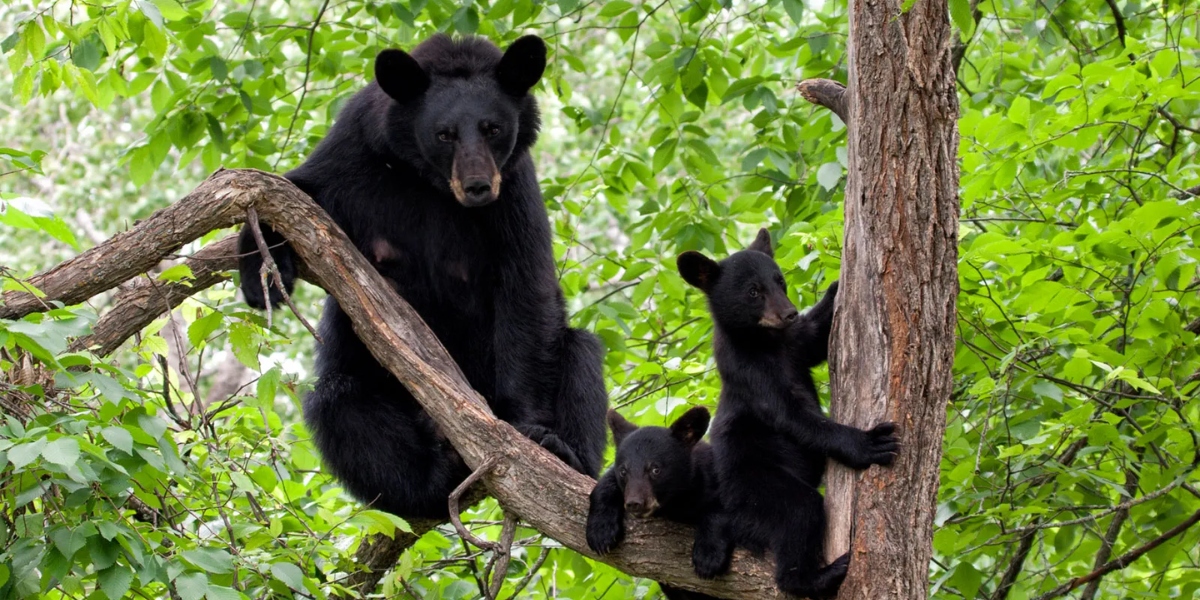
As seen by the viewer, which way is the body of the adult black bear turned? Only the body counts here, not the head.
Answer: toward the camera

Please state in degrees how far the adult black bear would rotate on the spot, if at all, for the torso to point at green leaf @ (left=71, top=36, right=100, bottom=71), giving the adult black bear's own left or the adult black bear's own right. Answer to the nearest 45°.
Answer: approximately 90° to the adult black bear's own right

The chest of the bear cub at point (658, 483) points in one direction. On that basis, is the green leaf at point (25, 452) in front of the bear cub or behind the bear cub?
in front

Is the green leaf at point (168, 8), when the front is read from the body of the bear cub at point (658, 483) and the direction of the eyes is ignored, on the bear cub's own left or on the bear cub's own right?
on the bear cub's own right

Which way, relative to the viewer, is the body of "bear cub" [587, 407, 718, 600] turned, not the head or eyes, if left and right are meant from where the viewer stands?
facing the viewer and to the left of the viewer

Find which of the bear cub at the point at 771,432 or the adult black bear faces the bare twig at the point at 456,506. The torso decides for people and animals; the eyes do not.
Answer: the adult black bear

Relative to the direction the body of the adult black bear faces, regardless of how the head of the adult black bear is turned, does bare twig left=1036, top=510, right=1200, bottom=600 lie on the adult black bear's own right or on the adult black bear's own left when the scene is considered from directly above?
on the adult black bear's own left

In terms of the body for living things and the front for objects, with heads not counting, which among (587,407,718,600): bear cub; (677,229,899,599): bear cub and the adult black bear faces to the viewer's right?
(677,229,899,599): bear cub

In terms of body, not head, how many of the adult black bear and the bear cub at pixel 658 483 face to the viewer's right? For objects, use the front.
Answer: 0

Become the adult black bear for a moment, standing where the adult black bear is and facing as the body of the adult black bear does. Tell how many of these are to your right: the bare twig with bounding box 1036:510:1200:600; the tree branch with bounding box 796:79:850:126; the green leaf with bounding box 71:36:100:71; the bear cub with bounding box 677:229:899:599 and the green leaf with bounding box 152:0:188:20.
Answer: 2

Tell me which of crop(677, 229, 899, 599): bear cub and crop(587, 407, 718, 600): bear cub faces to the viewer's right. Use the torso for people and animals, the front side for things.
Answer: crop(677, 229, 899, 599): bear cub

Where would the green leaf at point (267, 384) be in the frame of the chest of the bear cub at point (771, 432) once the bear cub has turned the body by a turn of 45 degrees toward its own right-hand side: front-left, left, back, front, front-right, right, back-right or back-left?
back-right

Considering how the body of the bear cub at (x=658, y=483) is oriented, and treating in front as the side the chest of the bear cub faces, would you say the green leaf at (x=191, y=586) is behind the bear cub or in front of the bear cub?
in front

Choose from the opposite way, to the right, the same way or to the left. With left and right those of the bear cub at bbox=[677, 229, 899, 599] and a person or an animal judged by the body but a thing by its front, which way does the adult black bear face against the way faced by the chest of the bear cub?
to the right

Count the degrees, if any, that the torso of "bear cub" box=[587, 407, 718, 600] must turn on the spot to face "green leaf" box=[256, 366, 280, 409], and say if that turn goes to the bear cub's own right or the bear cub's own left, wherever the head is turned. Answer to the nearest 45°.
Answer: approximately 45° to the bear cub's own right

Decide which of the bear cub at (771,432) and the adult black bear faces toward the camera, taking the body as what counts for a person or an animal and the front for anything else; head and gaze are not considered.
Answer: the adult black bear

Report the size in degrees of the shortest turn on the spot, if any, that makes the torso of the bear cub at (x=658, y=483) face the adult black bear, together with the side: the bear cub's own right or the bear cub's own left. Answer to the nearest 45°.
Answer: approximately 90° to the bear cub's own right

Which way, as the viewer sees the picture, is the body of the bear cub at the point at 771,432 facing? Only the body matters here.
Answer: to the viewer's right
